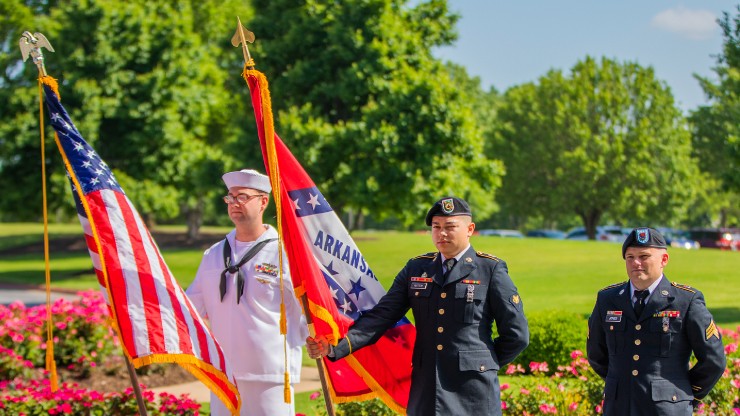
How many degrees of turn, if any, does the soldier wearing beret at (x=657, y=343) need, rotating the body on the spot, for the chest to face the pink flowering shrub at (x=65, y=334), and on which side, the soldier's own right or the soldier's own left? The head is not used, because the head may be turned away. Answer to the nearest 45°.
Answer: approximately 90° to the soldier's own right

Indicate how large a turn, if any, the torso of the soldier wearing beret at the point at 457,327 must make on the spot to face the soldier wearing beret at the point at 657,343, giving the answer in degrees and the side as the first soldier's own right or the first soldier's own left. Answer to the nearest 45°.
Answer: approximately 135° to the first soldier's own left

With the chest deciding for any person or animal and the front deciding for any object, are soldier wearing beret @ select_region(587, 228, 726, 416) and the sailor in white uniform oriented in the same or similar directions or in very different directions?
same or similar directions

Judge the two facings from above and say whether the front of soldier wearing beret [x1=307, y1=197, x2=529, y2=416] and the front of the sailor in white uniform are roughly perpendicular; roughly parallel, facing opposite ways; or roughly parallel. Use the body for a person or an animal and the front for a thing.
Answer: roughly parallel

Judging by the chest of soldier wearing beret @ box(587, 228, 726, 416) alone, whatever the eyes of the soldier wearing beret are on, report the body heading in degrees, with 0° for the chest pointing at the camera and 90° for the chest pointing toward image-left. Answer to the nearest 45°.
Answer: approximately 45°

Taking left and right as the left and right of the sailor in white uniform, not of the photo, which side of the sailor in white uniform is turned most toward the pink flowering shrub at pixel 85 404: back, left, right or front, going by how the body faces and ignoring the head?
right

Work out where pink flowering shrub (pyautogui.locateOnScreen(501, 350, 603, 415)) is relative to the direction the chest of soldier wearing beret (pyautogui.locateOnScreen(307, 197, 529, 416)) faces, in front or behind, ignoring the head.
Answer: behind

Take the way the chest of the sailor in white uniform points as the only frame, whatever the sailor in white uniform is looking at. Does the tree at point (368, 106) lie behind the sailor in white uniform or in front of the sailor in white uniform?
behind

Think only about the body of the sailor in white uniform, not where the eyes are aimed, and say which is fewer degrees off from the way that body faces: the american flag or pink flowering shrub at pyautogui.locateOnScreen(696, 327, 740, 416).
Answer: the american flag

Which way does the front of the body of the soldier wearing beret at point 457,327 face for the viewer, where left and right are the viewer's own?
facing the viewer and to the left of the viewer

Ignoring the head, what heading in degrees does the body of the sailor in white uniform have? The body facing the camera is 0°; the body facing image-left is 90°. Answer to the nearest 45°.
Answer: approximately 45°

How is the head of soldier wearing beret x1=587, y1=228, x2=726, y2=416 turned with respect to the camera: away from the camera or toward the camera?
toward the camera

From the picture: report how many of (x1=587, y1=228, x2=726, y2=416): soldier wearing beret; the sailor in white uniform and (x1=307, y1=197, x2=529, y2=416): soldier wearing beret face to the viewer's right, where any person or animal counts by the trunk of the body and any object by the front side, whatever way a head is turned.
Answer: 0

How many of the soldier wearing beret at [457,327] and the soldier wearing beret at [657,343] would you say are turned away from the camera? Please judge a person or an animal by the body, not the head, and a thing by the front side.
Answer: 0

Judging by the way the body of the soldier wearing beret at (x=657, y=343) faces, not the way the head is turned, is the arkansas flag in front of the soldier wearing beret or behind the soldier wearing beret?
in front

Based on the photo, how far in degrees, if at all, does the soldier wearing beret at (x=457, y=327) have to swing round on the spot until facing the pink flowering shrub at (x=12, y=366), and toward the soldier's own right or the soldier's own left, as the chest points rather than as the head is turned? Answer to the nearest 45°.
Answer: approximately 90° to the soldier's own right
